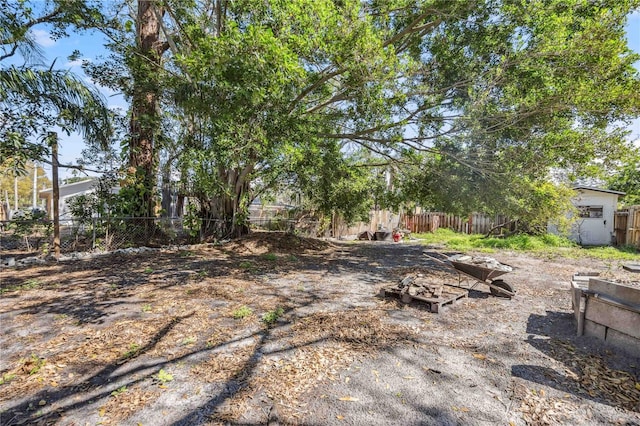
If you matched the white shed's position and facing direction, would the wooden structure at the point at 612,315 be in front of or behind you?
in front

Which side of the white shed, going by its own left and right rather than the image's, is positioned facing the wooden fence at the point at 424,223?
right

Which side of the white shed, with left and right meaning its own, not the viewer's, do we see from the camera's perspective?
front

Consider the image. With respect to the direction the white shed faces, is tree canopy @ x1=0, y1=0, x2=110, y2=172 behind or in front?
in front

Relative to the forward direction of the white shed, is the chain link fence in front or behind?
in front

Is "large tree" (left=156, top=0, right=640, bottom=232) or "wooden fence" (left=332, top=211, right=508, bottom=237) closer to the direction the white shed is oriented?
the large tree

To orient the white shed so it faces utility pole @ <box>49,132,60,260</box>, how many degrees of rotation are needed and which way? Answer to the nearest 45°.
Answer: approximately 45° to its right
